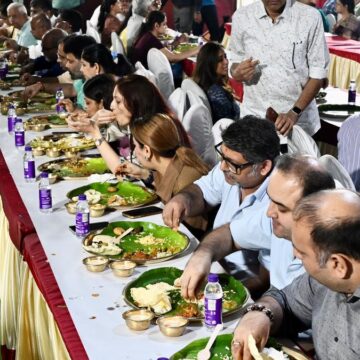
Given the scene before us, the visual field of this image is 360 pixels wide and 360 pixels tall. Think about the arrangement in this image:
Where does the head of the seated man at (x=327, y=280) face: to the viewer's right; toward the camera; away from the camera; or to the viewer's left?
to the viewer's left

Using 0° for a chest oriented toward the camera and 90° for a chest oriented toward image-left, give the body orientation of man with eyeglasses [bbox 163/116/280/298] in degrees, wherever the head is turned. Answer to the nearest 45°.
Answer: approximately 45°

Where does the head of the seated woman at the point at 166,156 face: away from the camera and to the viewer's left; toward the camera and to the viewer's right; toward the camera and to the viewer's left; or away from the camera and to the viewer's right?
away from the camera and to the viewer's left
